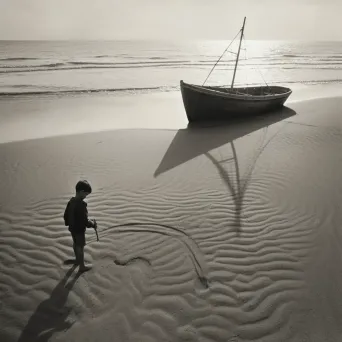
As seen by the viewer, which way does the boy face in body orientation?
to the viewer's right

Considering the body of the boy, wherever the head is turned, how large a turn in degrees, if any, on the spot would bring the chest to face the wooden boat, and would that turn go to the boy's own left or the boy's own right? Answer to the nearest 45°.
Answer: approximately 45° to the boy's own left
